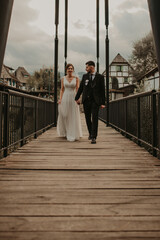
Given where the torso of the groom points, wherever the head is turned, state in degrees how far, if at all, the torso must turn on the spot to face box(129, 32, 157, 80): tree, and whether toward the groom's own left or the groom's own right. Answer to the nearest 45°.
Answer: approximately 180°

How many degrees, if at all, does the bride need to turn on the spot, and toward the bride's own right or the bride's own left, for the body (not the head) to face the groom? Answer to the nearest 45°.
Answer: approximately 45° to the bride's own left

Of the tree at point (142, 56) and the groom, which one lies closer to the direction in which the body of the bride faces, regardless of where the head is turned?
the groom

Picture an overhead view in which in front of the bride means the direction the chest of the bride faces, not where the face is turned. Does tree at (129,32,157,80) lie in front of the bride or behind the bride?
behind

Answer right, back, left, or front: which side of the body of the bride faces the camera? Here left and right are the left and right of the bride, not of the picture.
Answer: front

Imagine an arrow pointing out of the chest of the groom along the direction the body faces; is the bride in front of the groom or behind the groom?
behind

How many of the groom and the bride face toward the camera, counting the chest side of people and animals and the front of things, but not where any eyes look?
2

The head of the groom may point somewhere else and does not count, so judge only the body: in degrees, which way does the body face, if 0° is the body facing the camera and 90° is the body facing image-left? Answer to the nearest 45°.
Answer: approximately 0°

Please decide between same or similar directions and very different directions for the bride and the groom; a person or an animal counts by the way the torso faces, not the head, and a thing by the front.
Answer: same or similar directions
